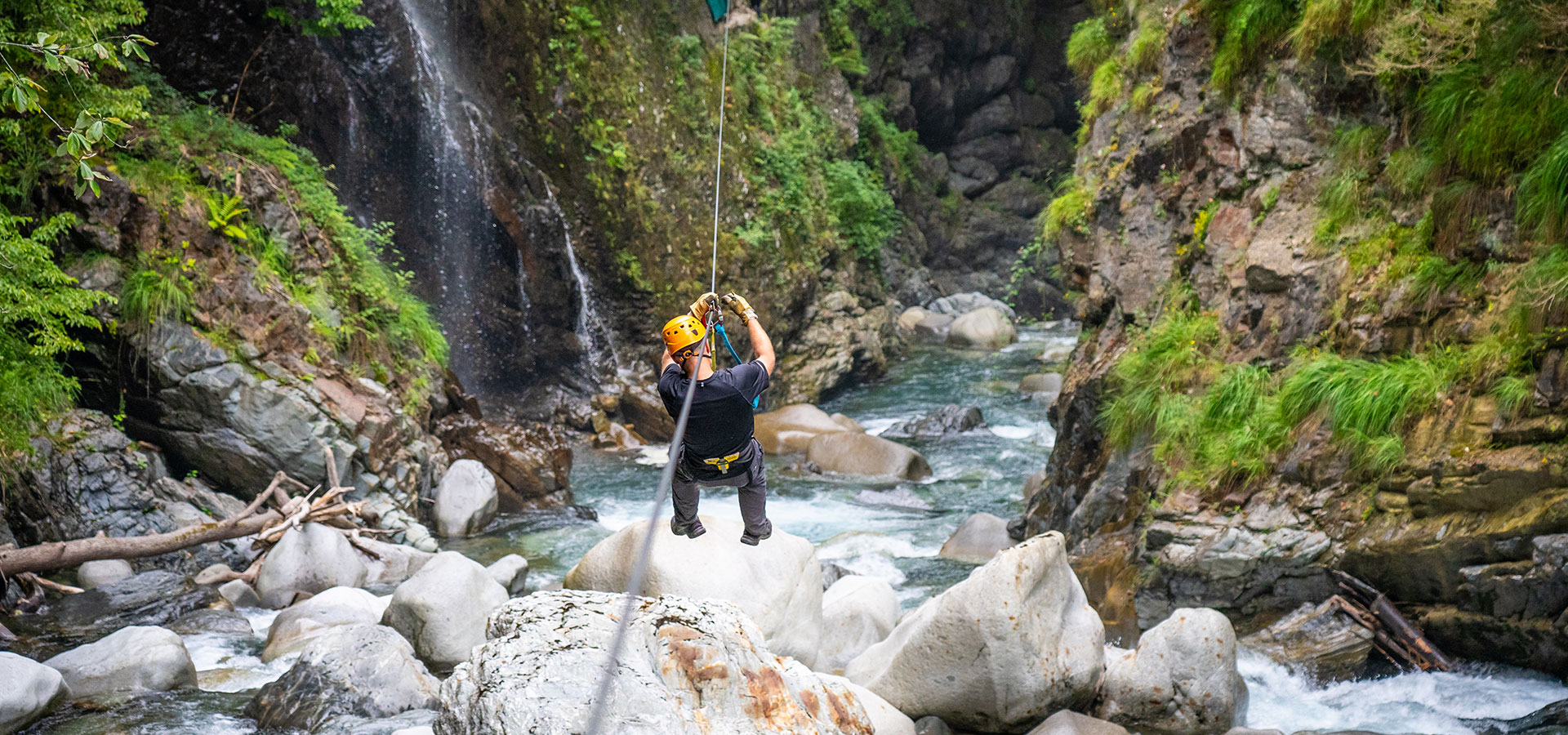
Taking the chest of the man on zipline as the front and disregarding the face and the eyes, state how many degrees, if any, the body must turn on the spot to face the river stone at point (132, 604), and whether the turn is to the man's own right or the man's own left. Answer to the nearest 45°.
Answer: approximately 45° to the man's own left

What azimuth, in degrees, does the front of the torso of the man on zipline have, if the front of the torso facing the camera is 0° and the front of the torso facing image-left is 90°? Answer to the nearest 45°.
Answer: approximately 180°

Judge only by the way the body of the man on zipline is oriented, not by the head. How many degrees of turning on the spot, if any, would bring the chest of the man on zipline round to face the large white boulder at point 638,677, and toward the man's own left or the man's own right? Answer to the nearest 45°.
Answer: approximately 135° to the man's own left

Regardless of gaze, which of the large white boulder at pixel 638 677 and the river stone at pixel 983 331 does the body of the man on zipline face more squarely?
the river stone

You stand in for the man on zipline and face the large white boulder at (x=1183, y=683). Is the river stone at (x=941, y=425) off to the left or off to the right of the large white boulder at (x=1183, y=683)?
left

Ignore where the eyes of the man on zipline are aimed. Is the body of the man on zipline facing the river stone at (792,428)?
yes

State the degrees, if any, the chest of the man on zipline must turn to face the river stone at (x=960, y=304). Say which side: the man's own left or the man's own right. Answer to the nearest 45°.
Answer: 0° — they already face it
